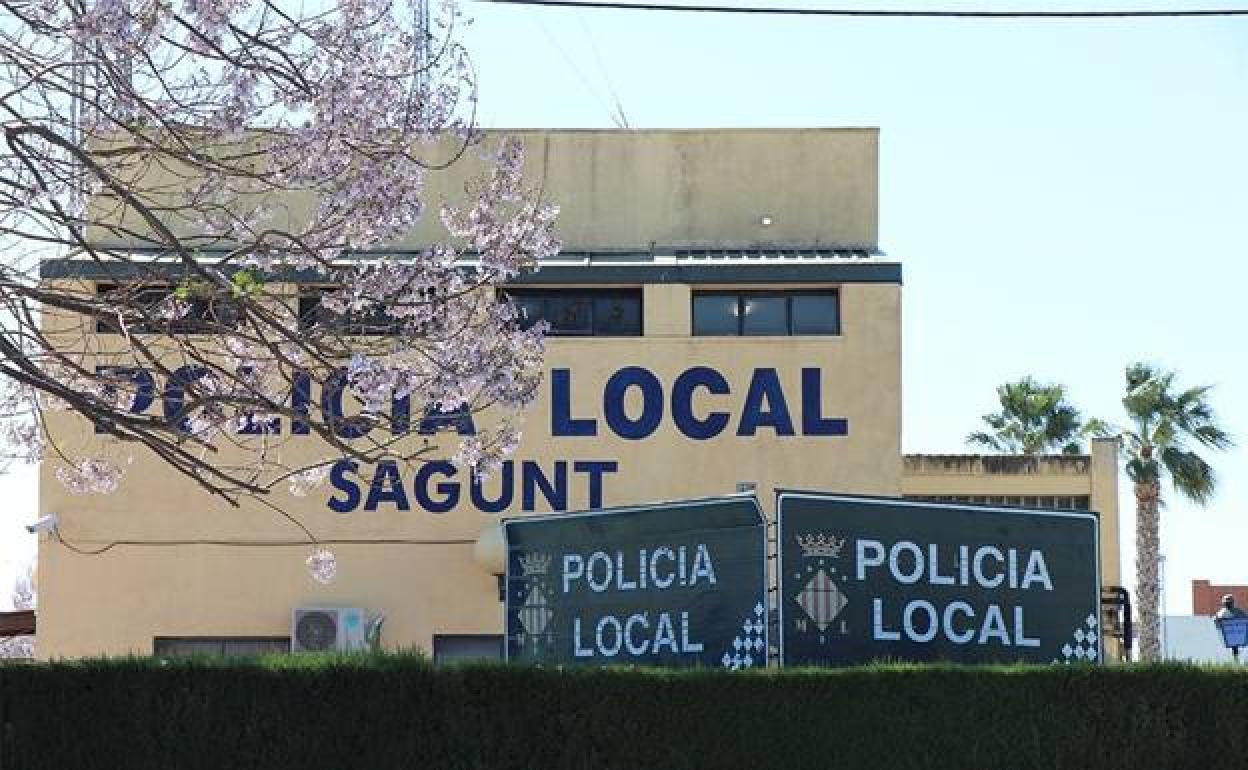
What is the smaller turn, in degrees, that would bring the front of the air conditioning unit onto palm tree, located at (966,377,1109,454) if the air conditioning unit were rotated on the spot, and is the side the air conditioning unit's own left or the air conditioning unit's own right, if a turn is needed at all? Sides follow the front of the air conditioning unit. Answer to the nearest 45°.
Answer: approximately 135° to the air conditioning unit's own left

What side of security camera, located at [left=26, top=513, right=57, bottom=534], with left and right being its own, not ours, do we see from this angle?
left

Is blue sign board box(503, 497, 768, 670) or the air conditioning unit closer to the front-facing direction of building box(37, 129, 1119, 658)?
the blue sign board

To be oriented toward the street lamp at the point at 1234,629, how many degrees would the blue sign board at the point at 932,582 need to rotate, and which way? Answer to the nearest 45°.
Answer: approximately 90° to its left

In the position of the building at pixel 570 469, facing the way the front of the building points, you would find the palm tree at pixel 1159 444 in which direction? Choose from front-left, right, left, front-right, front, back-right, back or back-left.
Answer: back-left

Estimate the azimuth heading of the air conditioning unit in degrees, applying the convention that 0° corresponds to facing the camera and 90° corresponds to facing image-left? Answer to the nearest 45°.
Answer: approximately 0°

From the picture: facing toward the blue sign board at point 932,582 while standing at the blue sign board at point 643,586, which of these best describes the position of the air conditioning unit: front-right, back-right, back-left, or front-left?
back-left

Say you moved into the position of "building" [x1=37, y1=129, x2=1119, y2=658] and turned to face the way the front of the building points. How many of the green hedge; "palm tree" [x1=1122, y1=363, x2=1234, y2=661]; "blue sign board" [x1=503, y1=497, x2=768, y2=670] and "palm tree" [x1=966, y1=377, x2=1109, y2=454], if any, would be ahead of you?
2

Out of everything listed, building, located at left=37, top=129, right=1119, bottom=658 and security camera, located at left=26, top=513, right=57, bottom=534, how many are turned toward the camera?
1
